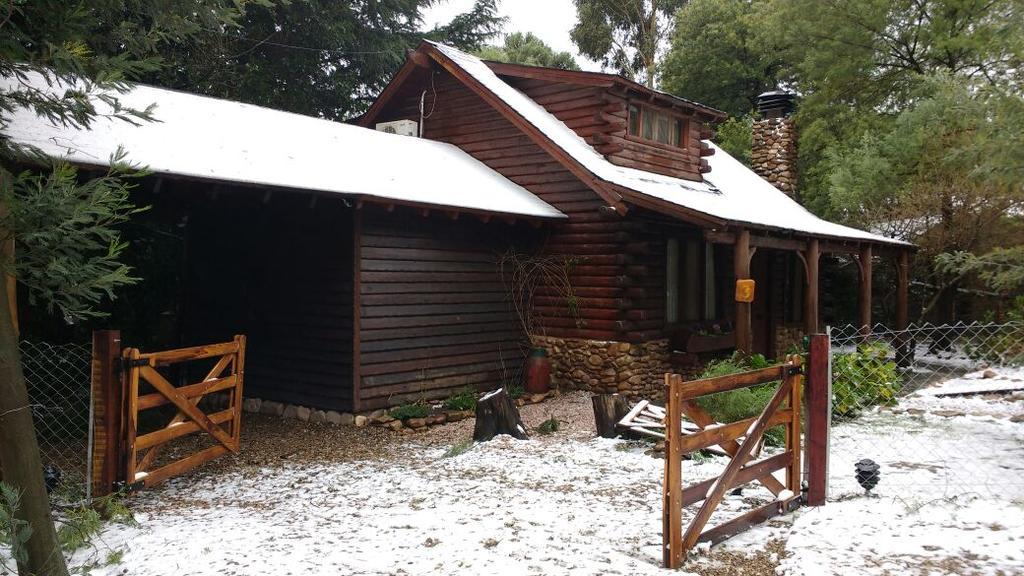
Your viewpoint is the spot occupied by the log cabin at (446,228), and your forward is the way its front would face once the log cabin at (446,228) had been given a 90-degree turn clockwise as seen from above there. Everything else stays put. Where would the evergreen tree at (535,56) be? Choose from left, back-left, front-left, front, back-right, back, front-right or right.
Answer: back-right

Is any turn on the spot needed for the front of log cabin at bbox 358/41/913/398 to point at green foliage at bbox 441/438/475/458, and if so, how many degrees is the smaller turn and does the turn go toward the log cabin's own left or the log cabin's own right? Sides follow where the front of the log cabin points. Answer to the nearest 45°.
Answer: approximately 45° to the log cabin's own right

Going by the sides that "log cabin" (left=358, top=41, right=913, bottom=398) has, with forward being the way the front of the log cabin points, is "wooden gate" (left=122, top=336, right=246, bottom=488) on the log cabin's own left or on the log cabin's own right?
on the log cabin's own right

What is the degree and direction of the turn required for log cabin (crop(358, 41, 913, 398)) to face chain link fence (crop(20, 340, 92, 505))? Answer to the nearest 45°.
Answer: approximately 90° to its right

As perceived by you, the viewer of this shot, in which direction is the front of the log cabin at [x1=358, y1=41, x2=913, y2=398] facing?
facing the viewer and to the right of the viewer

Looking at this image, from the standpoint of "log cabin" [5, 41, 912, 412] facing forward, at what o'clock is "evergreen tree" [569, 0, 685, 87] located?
The evergreen tree is roughly at 8 o'clock from the log cabin.

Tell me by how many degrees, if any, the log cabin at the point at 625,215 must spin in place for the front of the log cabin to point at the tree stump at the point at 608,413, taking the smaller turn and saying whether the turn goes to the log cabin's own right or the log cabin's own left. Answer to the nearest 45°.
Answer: approximately 45° to the log cabin's own right

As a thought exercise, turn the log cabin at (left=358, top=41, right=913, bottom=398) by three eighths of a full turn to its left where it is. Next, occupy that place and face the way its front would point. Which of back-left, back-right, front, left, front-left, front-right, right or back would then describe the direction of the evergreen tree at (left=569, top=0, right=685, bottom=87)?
front
